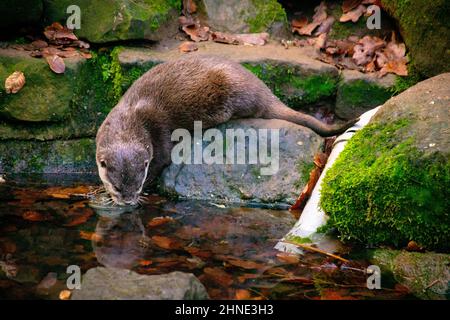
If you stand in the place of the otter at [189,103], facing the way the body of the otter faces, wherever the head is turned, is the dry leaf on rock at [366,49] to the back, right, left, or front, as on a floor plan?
back

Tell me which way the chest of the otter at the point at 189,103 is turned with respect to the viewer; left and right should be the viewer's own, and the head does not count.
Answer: facing the viewer and to the left of the viewer

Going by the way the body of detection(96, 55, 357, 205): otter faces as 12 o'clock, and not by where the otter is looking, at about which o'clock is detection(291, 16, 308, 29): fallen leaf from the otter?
The fallen leaf is roughly at 6 o'clock from the otter.

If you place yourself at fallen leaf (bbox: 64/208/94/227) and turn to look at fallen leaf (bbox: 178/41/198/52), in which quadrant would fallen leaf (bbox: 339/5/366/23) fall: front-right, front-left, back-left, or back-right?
front-right

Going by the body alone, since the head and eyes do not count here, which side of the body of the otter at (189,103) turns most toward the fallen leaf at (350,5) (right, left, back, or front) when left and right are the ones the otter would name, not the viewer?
back

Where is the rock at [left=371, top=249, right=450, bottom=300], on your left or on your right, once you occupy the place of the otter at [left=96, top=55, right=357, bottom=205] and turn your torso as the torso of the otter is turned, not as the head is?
on your left

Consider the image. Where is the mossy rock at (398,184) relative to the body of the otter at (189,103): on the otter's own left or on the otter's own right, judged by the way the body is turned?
on the otter's own left

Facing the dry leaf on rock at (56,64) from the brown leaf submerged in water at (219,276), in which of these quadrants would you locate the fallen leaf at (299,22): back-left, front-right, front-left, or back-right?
front-right

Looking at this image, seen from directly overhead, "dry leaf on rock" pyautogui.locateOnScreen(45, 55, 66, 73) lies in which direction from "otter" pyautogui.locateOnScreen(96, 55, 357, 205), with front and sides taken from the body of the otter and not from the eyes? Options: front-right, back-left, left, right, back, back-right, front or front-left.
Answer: front-right

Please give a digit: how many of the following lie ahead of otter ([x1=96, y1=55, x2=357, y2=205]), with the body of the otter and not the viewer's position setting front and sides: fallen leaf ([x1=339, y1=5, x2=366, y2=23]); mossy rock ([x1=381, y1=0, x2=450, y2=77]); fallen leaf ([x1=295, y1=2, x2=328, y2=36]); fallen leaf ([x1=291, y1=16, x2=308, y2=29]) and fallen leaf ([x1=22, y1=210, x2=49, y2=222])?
1

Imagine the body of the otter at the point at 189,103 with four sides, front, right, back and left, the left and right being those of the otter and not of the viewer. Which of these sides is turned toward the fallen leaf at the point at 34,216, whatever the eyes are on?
front

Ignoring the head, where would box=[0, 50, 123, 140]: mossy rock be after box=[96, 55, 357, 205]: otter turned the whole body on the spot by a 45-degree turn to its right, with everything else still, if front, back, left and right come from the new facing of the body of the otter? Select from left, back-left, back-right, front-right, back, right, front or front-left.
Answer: front

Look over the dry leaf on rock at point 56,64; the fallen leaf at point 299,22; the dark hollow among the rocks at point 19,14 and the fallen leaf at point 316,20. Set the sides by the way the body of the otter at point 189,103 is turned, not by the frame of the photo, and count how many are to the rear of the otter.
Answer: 2

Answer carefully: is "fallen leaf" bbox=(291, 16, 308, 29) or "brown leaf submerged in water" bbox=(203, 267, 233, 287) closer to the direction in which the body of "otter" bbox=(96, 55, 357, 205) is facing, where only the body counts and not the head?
the brown leaf submerged in water

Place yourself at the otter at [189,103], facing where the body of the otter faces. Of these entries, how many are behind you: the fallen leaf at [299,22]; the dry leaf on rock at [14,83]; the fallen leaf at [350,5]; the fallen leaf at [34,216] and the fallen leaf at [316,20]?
3
